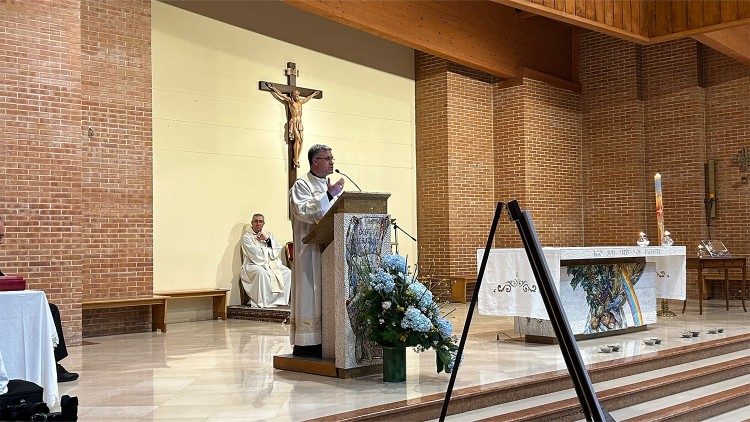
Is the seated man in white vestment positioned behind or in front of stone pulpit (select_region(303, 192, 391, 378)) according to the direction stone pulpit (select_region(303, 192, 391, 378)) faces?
behind

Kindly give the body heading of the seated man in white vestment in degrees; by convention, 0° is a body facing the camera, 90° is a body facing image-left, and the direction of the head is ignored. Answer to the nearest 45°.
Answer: approximately 315°

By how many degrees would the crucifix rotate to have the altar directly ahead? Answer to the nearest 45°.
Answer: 0° — it already faces it

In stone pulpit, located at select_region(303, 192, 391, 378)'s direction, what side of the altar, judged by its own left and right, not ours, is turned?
right

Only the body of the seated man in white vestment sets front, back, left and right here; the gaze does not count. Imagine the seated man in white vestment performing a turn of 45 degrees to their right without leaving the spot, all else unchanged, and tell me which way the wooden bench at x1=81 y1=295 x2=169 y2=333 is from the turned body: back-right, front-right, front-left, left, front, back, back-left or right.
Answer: front-right

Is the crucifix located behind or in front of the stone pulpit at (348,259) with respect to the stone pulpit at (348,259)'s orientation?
behind

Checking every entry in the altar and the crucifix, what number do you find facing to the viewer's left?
0

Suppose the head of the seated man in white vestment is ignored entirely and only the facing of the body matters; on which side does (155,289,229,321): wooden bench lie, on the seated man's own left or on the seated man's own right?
on the seated man's own right

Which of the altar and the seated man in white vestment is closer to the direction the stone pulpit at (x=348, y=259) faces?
the altar

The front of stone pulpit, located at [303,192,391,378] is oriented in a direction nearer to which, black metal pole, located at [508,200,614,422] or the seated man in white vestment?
the black metal pole

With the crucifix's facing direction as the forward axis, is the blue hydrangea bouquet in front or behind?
in front
